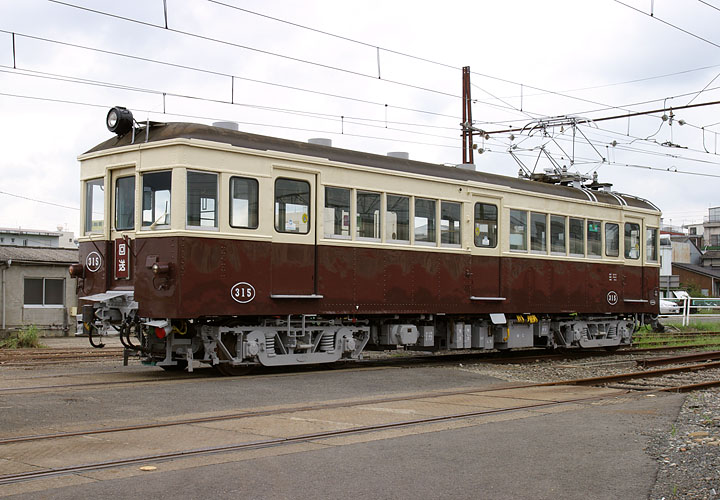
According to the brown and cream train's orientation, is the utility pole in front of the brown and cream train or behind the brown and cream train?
behind

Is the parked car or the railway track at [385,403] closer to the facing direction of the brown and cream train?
the railway track

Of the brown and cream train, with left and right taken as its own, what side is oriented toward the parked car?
back

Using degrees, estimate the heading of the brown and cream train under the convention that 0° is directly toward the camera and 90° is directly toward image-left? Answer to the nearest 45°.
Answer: approximately 45°

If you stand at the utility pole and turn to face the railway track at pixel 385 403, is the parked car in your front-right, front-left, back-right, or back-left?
back-left

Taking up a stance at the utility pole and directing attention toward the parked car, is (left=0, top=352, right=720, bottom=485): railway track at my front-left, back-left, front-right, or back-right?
back-right

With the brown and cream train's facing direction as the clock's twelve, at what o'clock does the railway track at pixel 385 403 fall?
The railway track is roughly at 10 o'clock from the brown and cream train.
